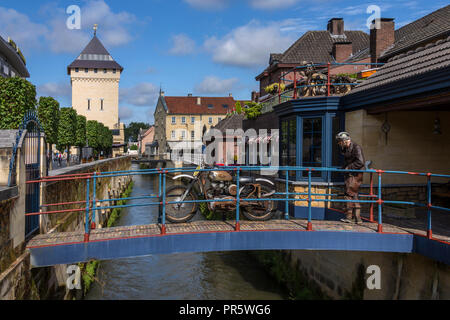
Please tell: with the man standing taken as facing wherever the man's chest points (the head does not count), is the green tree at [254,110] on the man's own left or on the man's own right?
on the man's own right

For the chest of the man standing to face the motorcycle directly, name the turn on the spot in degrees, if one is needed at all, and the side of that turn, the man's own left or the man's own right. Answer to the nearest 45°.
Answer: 0° — they already face it

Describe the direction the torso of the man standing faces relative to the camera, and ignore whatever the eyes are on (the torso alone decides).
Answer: to the viewer's left

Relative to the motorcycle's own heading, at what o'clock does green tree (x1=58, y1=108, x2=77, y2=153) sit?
The green tree is roughly at 2 o'clock from the motorcycle.

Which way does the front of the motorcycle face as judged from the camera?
facing to the left of the viewer

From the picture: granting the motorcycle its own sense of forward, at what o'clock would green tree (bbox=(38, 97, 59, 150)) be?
The green tree is roughly at 2 o'clock from the motorcycle.

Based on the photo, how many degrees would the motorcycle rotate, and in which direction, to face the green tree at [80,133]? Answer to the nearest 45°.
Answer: approximately 45° to its right

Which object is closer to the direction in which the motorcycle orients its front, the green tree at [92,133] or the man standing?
the green tree
